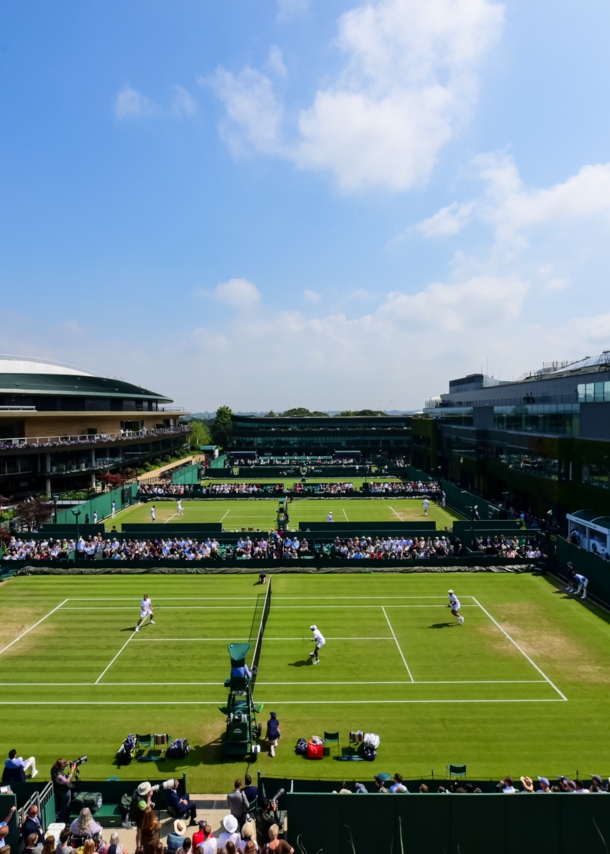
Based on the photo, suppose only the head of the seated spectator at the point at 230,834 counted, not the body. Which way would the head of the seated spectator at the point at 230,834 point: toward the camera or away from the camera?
away from the camera

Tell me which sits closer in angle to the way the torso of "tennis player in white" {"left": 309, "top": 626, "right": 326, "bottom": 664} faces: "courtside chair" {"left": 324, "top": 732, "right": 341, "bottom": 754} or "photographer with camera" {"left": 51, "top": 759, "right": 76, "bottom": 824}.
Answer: the photographer with camera

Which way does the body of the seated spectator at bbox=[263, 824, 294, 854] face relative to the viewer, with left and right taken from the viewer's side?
facing away from the viewer

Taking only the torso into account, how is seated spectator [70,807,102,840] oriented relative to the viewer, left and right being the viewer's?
facing away from the viewer

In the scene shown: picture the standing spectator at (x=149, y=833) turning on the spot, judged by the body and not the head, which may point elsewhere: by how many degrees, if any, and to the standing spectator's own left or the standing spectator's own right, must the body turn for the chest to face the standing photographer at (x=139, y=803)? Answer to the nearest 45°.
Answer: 0° — they already face them

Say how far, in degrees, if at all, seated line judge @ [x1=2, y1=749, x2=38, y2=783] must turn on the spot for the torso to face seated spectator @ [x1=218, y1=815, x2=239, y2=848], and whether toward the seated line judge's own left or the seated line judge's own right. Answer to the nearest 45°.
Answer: approximately 90° to the seated line judge's own right

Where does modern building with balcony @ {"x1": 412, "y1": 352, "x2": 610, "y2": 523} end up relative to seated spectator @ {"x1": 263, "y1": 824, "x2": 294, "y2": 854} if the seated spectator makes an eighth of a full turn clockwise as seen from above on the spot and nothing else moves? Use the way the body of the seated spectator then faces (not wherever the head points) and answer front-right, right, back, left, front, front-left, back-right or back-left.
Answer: front

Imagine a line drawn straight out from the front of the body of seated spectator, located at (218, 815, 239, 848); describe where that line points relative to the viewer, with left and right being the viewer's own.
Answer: facing away from the viewer

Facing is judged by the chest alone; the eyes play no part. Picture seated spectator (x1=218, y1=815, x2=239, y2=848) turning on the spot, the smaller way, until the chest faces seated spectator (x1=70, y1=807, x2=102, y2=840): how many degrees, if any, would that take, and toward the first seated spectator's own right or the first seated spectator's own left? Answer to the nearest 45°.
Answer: approximately 90° to the first seated spectator's own left

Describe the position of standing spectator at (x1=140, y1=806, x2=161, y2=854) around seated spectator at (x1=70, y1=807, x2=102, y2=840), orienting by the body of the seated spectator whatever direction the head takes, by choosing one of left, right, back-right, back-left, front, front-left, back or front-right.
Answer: back-right

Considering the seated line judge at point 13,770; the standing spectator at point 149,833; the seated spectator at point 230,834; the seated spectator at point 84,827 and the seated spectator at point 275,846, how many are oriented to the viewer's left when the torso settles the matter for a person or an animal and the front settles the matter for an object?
0

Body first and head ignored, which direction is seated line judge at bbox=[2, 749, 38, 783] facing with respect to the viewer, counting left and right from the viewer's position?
facing away from the viewer and to the right of the viewer

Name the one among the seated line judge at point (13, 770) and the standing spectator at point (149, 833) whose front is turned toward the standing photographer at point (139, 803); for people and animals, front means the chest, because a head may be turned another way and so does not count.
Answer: the standing spectator at point (149, 833)

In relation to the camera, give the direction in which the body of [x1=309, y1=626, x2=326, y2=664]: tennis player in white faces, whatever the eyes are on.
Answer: to the viewer's left

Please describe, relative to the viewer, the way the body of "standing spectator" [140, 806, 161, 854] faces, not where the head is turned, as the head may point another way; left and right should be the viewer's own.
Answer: facing away from the viewer

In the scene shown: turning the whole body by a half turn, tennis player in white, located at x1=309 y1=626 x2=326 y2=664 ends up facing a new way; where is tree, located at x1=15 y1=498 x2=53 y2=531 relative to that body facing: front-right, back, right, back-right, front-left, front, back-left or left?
back-left

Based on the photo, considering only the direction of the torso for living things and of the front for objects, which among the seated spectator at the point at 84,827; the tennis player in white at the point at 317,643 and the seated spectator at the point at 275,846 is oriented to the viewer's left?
the tennis player in white

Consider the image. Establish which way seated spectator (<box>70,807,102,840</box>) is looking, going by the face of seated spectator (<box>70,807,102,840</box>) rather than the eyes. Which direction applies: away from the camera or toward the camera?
away from the camera

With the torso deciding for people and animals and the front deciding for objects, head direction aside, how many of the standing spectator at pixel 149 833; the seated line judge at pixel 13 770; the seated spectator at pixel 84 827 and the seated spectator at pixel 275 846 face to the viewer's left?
0
